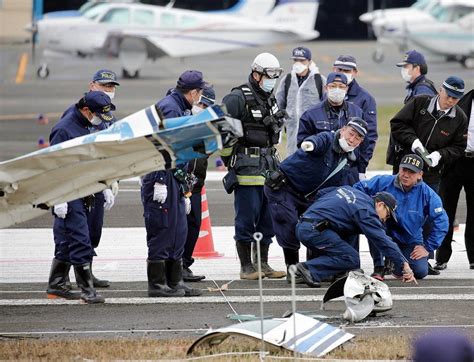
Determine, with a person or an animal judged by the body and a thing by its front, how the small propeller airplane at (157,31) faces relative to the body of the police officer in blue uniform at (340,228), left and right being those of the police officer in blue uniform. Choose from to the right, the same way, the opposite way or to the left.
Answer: the opposite way

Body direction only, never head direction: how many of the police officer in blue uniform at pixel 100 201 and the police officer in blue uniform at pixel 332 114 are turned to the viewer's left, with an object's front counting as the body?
0

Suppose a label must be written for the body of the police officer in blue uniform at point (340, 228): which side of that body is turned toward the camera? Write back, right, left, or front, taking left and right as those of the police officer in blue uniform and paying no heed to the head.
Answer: right

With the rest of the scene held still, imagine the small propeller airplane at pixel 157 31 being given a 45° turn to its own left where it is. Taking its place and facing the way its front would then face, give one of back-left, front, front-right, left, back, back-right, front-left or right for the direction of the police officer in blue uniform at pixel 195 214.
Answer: front-left

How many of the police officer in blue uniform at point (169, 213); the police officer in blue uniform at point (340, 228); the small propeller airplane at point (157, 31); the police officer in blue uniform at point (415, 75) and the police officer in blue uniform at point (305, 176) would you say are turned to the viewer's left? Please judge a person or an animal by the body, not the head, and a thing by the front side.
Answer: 2

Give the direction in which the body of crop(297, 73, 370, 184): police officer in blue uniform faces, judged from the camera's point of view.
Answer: toward the camera

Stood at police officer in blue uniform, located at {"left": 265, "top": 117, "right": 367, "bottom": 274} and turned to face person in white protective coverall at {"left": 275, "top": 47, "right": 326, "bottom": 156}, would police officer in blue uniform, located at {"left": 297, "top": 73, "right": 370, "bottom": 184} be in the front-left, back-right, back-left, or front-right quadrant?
front-right

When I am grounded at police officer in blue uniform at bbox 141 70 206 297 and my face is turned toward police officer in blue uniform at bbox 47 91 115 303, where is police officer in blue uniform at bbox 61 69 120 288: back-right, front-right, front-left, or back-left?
front-right

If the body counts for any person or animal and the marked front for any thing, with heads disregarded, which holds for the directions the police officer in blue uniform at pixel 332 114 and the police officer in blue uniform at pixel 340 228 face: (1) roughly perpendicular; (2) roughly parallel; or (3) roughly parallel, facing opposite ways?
roughly perpendicular

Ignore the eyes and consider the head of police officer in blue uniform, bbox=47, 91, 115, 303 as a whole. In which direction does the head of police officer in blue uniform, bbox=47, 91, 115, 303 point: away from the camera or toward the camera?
toward the camera

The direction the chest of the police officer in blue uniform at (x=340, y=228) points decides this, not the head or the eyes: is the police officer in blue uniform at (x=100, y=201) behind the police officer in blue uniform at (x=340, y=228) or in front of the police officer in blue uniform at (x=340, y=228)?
behind
